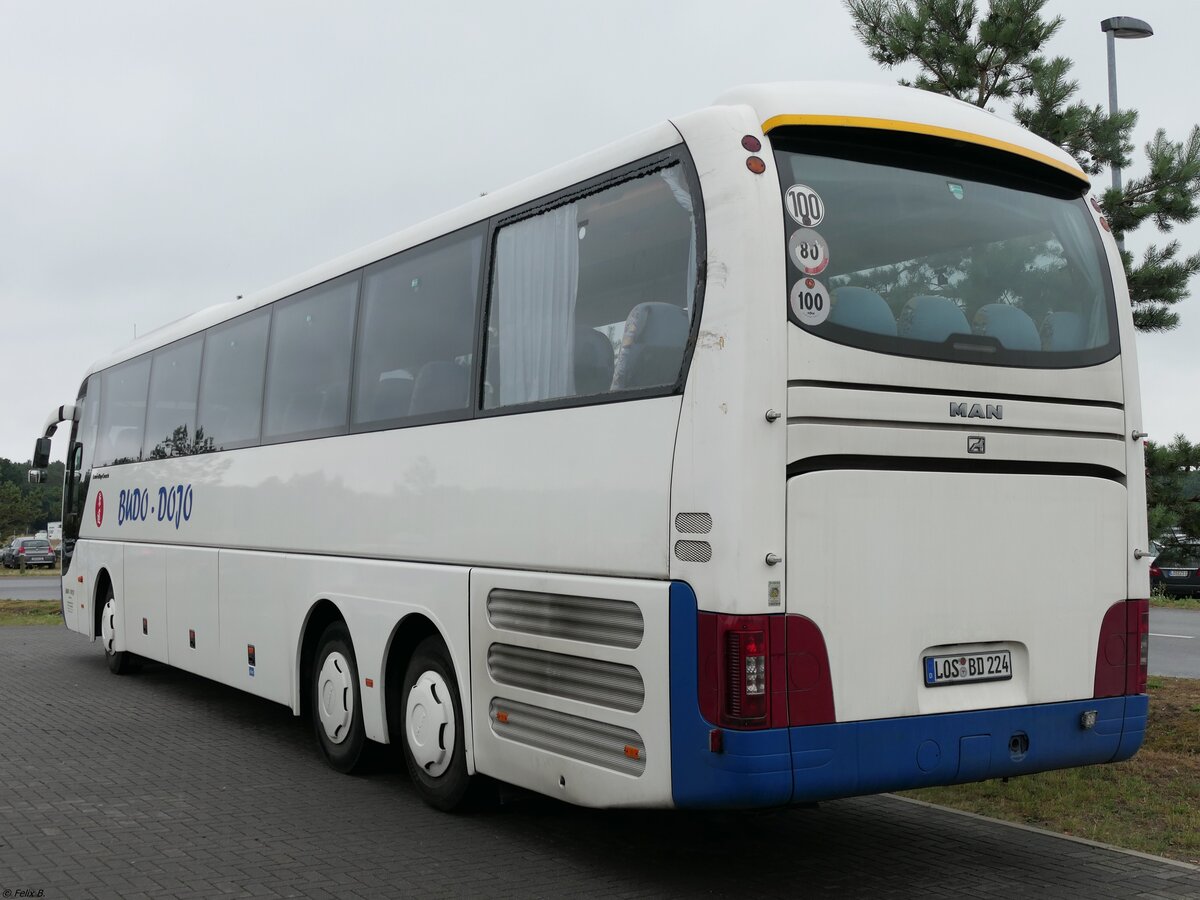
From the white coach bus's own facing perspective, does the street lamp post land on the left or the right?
on its right

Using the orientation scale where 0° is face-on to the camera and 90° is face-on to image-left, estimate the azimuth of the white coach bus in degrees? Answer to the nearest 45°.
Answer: approximately 135°

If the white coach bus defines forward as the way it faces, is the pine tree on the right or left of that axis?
on its right
